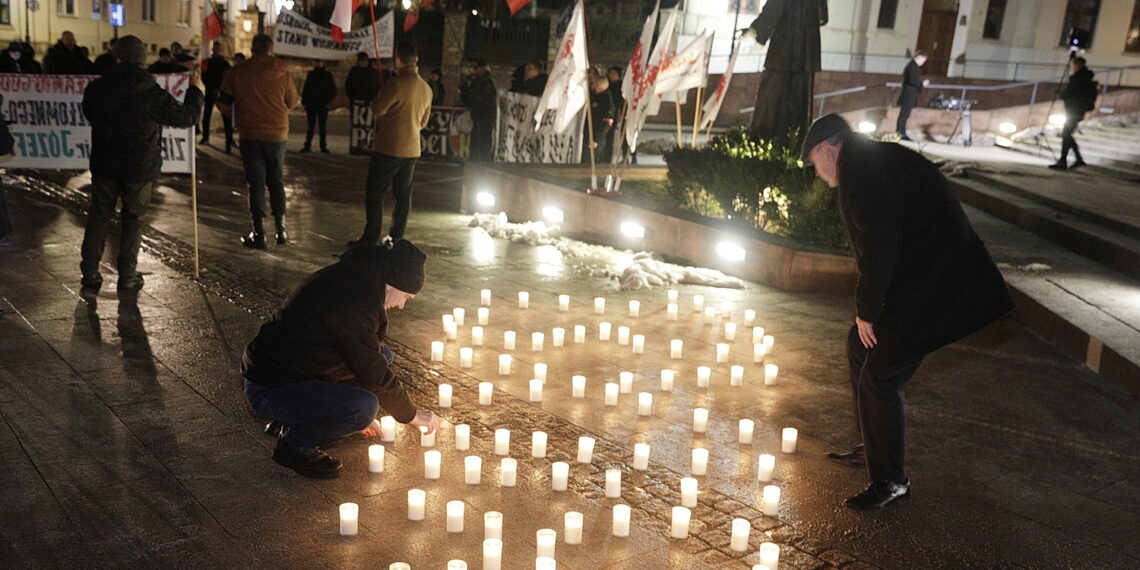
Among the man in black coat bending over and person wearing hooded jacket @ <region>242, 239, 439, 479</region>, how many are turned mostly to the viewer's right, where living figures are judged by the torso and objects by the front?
1

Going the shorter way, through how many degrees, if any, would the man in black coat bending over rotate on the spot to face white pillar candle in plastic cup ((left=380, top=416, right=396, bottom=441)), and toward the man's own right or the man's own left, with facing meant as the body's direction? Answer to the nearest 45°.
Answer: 0° — they already face it

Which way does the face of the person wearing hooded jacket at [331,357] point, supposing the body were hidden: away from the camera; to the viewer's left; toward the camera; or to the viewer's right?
to the viewer's right

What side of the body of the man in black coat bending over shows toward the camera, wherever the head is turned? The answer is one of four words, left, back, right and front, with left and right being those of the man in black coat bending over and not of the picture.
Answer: left

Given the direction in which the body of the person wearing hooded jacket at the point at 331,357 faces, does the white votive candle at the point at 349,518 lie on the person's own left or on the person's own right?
on the person's own right

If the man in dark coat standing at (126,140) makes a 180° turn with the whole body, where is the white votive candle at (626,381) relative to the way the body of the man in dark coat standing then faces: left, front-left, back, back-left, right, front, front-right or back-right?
front-left

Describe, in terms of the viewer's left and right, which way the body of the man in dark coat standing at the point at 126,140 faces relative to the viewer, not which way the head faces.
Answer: facing away from the viewer

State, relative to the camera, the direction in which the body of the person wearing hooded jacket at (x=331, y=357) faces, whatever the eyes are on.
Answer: to the viewer's right

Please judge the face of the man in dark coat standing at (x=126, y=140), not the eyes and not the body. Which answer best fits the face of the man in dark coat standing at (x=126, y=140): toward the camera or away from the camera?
away from the camera

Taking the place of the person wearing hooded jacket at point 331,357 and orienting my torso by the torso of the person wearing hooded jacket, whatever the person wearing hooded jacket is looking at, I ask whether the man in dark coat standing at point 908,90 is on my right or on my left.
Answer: on my left

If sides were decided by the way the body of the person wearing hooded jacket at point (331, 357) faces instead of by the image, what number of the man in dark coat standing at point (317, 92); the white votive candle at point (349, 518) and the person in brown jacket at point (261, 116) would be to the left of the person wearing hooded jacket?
2

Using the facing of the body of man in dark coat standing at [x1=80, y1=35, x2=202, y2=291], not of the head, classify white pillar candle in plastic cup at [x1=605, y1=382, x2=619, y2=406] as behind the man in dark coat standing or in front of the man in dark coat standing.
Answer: behind

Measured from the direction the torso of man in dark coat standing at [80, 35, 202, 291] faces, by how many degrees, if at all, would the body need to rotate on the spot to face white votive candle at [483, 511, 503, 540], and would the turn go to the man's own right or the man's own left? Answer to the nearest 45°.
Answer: approximately 180°

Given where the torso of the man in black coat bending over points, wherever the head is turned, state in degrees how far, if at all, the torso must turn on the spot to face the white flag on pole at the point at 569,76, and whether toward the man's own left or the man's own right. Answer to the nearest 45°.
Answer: approximately 45° to the man's own right

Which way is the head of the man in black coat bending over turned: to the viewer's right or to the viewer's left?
to the viewer's left
